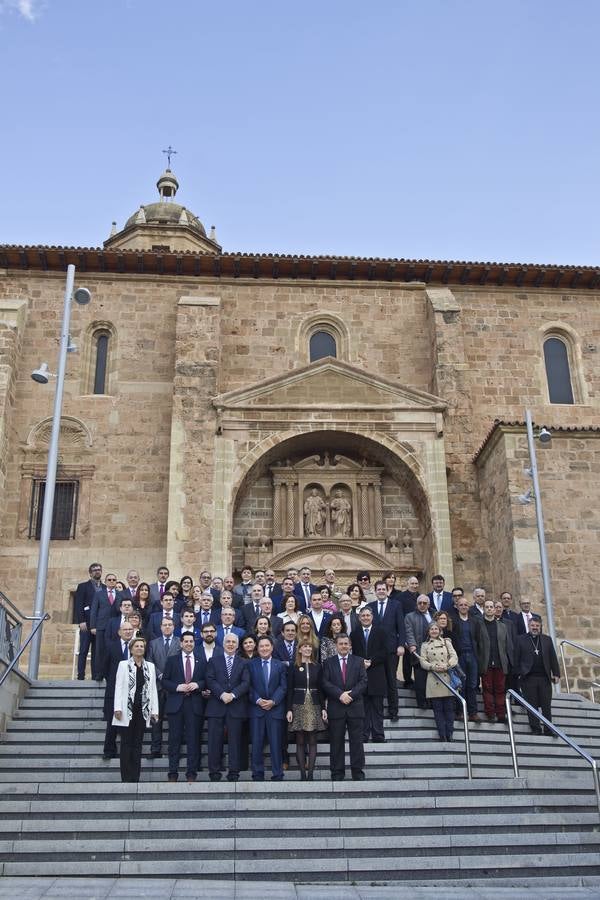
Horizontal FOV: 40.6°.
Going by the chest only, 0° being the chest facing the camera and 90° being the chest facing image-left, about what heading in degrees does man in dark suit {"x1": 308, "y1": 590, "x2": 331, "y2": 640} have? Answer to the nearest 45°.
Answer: approximately 0°

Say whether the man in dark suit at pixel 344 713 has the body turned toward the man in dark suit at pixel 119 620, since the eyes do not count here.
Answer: no

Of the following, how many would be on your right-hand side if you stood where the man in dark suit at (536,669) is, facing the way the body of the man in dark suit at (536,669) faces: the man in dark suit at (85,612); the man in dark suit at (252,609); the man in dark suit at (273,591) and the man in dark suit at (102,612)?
4

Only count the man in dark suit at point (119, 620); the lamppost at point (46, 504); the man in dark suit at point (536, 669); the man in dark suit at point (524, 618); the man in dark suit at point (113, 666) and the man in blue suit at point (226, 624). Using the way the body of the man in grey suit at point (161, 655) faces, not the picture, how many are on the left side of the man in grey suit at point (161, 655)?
3

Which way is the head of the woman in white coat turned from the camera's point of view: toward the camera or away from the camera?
toward the camera

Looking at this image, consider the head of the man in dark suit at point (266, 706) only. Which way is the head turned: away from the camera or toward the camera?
toward the camera

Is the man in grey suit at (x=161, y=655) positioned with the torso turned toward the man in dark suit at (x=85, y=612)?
no

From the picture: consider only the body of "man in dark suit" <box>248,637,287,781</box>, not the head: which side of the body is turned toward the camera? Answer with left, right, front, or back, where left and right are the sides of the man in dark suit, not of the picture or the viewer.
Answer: front

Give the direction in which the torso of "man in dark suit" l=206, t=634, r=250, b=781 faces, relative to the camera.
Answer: toward the camera

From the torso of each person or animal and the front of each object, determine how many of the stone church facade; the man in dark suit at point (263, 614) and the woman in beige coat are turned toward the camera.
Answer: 3

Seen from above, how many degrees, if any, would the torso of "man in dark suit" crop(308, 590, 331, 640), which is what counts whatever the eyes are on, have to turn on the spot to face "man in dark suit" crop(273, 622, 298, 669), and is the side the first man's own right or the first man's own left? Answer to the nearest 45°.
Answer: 0° — they already face them

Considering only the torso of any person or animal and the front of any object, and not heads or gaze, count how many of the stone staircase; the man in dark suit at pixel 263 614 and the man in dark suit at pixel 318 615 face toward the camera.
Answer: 3

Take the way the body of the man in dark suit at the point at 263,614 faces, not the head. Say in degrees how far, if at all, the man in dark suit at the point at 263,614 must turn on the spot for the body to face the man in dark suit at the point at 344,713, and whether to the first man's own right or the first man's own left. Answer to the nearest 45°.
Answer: approximately 45° to the first man's own left

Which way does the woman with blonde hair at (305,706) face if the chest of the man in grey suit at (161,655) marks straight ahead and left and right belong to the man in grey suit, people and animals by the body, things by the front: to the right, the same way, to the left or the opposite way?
the same way

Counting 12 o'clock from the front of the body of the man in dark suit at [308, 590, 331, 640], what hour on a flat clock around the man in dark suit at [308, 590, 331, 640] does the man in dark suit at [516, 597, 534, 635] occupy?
the man in dark suit at [516, 597, 534, 635] is roughly at 8 o'clock from the man in dark suit at [308, 590, 331, 640].

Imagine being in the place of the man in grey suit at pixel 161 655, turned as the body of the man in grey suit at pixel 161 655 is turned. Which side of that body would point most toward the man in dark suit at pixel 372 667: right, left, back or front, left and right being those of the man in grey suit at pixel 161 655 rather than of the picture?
left

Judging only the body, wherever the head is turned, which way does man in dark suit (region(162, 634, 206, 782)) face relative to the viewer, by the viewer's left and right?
facing the viewer
